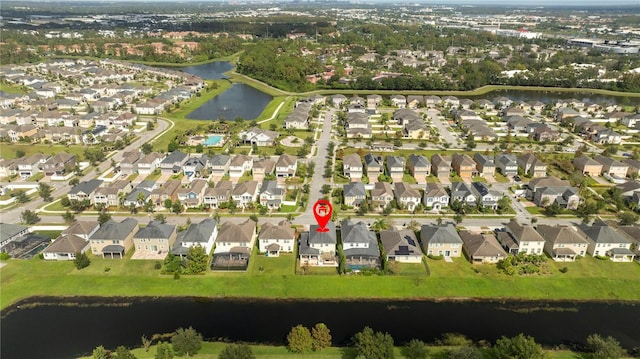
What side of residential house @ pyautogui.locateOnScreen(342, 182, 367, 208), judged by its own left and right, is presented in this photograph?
front

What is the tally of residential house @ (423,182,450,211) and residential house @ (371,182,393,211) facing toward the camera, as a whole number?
2

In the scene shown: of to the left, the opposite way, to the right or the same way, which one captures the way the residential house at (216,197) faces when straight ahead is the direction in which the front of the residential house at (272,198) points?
the same way

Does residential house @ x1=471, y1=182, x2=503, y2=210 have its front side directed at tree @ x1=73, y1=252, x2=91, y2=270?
no

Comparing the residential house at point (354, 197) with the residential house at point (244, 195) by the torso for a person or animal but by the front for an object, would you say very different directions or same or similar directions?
same or similar directions

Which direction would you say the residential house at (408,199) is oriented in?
toward the camera

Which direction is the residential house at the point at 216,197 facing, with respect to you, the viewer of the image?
facing the viewer

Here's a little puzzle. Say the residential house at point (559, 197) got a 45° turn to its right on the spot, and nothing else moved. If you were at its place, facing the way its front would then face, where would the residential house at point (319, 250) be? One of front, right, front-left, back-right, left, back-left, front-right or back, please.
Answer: front

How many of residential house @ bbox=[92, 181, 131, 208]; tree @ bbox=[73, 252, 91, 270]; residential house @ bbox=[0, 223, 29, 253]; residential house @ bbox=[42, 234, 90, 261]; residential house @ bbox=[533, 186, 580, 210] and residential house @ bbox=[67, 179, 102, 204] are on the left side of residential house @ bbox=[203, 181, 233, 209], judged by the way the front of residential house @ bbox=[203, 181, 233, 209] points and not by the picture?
1

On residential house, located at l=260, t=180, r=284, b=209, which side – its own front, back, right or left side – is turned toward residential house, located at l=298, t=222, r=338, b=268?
front

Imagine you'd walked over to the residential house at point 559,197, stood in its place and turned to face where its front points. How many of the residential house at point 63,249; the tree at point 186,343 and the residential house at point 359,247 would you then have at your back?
0

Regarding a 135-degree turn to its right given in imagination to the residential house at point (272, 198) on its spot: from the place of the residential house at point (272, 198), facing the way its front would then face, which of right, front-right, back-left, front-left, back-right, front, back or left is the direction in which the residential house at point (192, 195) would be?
front-left

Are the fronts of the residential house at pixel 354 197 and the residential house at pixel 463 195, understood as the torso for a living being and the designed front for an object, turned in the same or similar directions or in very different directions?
same or similar directions

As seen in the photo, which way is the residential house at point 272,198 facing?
toward the camera

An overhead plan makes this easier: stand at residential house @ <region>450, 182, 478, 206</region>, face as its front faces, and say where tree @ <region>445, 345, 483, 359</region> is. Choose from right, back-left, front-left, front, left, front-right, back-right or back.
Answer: front

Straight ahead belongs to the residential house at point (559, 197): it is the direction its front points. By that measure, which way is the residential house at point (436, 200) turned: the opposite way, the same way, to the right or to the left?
the same way

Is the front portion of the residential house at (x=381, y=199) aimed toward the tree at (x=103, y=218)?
no
